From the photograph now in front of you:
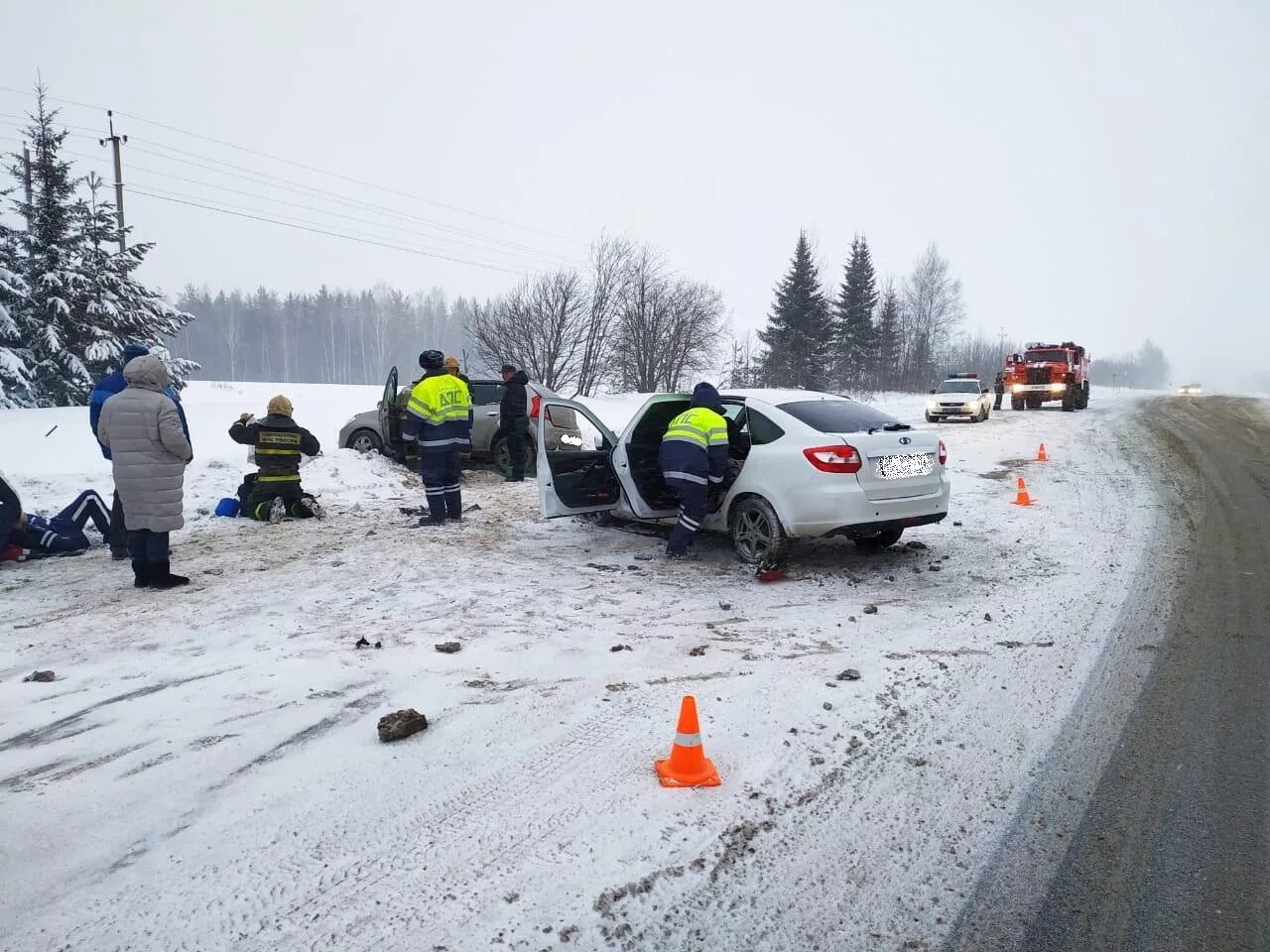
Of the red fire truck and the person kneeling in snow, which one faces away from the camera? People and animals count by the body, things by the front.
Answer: the person kneeling in snow

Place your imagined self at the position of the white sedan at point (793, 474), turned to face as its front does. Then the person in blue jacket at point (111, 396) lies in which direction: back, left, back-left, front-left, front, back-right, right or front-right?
front-left

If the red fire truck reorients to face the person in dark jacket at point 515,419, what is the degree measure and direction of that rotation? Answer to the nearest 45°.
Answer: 0° — it already faces them

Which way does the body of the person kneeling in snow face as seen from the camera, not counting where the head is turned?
away from the camera

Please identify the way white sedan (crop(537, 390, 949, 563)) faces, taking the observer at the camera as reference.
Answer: facing away from the viewer and to the left of the viewer

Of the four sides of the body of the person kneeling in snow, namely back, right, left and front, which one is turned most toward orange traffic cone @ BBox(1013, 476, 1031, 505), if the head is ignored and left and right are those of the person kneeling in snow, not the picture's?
right

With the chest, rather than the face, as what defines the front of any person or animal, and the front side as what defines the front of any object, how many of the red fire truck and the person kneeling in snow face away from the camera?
1

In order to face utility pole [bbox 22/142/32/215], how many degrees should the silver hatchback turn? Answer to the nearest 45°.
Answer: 0° — it already faces it

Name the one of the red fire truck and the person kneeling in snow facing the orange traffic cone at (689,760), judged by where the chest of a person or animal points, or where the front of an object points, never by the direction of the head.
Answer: the red fire truck

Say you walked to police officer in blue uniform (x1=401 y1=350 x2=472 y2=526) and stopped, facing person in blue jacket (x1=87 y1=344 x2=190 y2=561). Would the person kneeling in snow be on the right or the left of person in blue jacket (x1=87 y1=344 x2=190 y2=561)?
right

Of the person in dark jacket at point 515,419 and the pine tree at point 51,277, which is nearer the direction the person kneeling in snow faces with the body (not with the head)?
the pine tree

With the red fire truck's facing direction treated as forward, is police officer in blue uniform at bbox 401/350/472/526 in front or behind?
in front

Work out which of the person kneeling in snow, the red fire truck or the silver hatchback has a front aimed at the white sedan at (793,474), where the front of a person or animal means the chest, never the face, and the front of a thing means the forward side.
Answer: the red fire truck

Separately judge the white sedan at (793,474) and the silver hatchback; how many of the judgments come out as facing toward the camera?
0

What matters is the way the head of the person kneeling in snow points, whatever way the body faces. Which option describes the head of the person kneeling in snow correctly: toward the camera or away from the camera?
away from the camera

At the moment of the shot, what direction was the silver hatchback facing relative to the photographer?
facing away from the viewer and to the left of the viewer

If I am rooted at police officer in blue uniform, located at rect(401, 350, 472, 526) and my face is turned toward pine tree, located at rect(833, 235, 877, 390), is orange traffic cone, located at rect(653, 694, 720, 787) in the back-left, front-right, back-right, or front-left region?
back-right
